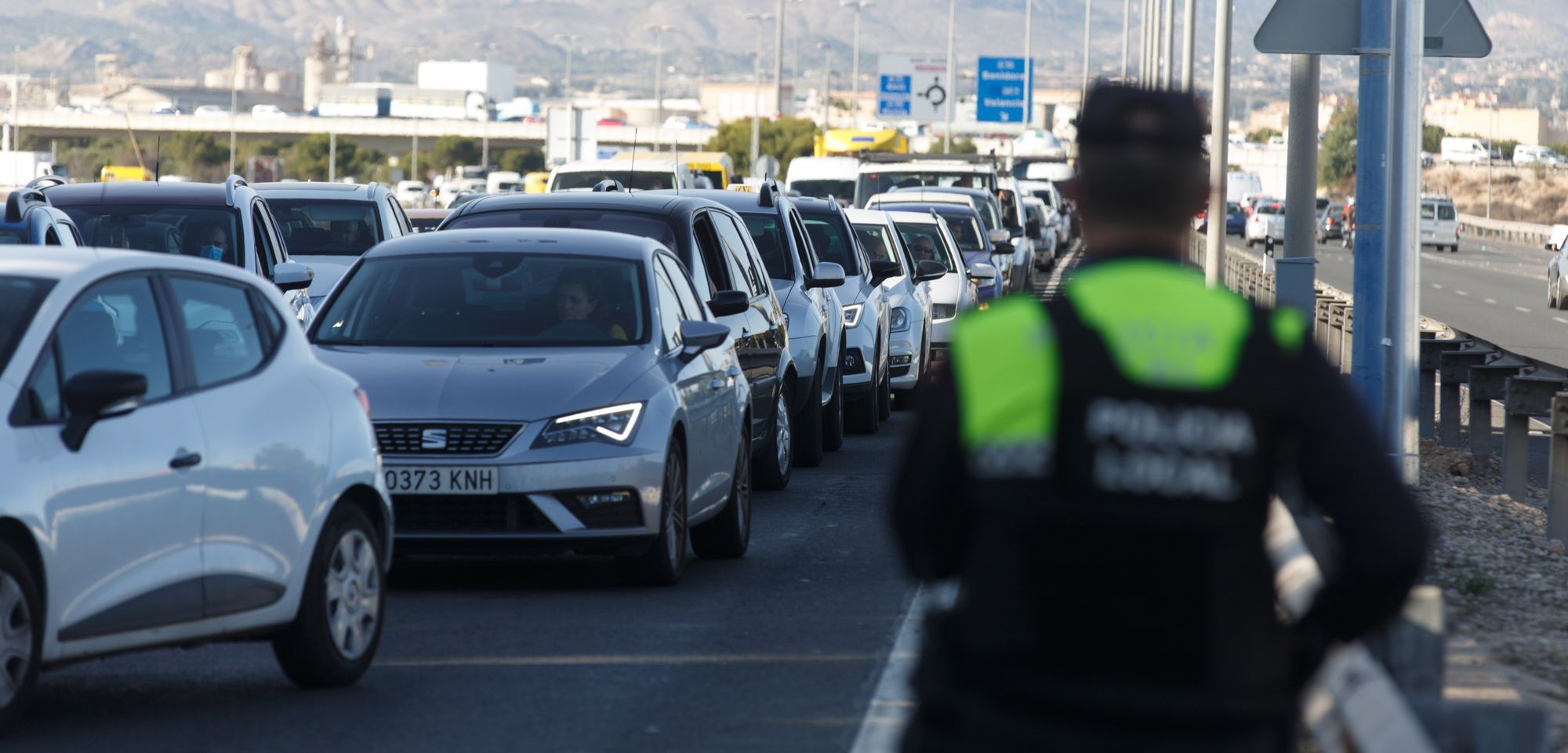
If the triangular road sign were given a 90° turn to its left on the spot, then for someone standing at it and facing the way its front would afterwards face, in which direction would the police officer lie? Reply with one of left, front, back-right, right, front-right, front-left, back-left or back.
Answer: left

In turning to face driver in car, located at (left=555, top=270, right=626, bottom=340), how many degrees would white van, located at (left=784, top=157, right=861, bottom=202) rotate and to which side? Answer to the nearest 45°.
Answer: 0° — it already faces them

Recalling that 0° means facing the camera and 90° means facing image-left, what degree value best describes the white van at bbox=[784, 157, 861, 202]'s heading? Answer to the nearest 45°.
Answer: approximately 0°

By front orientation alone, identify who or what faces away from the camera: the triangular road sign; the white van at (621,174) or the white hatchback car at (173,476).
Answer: the triangular road sign

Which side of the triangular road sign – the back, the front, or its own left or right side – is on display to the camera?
back

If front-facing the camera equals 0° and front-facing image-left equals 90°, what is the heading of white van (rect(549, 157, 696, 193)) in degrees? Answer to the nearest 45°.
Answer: approximately 0°

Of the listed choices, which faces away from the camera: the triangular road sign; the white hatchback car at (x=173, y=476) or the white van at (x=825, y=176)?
the triangular road sign

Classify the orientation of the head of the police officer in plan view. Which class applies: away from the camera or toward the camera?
away from the camera

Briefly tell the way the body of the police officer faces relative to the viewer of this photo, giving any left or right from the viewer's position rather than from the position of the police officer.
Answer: facing away from the viewer

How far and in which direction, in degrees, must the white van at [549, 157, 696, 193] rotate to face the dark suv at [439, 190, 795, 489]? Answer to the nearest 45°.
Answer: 0° — it already faces it

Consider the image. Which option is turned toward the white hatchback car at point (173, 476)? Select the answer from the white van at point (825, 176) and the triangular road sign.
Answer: the white van

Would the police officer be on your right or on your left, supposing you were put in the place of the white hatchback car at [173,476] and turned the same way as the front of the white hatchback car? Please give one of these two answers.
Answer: on your left
